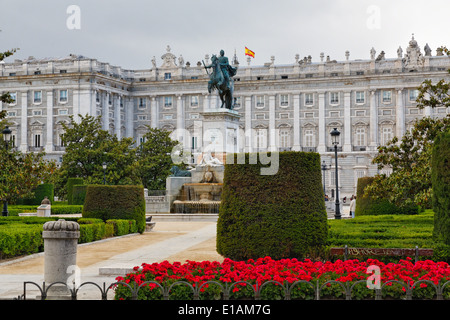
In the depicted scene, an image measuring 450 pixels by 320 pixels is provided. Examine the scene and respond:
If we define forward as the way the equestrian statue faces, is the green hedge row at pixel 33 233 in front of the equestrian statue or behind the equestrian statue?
in front

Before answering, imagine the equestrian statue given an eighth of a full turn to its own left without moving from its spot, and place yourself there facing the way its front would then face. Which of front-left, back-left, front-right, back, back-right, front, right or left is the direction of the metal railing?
front

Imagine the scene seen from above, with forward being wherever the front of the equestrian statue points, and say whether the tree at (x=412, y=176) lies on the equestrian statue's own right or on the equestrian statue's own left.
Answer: on the equestrian statue's own left

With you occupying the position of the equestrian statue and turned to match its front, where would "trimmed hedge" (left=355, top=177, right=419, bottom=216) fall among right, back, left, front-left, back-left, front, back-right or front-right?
left

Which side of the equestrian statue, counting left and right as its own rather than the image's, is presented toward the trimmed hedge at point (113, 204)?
front

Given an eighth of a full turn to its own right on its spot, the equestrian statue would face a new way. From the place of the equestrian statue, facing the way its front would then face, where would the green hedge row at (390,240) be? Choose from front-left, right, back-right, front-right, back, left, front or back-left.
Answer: left

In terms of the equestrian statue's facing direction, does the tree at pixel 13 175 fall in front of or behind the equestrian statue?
in front
